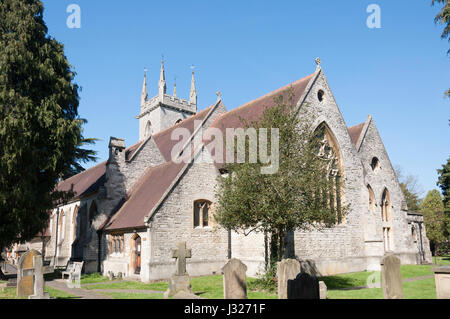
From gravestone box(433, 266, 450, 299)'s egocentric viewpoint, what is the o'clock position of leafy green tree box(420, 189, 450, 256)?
The leafy green tree is roughly at 6 o'clock from the gravestone.

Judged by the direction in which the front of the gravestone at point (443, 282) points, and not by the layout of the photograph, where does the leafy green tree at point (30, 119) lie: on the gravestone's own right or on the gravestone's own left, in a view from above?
on the gravestone's own right

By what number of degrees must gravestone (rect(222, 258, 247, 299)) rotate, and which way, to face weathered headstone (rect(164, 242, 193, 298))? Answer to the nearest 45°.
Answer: approximately 135° to its right

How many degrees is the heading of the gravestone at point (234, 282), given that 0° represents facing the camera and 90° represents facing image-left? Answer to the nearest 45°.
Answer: approximately 0°

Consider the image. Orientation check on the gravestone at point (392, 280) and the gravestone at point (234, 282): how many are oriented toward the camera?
2

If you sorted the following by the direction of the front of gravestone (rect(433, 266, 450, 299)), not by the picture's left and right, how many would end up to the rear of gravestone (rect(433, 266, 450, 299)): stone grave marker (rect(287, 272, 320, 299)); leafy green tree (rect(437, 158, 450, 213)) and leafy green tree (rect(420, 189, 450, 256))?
2

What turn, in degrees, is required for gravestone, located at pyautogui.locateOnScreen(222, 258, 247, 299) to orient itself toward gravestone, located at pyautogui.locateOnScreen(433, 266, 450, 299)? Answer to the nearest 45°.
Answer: approximately 90° to its left

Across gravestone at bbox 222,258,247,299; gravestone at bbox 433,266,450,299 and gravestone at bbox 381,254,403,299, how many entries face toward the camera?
3

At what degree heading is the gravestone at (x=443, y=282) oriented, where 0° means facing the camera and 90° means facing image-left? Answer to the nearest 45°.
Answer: approximately 0°
